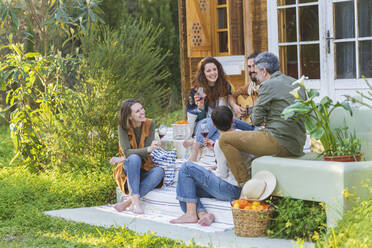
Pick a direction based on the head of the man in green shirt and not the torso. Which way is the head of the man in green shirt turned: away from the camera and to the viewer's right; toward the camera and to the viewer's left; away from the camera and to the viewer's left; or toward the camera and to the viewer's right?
away from the camera and to the viewer's left

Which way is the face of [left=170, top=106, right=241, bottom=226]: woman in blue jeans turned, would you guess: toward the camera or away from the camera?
away from the camera

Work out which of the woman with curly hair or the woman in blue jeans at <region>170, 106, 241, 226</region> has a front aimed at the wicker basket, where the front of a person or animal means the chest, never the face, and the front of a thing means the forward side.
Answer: the woman with curly hair

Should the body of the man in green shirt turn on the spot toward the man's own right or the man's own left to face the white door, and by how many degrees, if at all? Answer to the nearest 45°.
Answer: approximately 90° to the man's own right

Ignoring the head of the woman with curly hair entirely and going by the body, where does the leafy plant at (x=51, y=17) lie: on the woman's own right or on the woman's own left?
on the woman's own right

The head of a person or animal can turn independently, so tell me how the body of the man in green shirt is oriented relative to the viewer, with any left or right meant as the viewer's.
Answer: facing to the left of the viewer

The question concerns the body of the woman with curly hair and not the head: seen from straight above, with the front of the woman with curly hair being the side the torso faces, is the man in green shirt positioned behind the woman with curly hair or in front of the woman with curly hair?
in front
